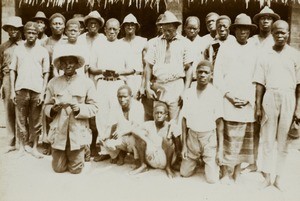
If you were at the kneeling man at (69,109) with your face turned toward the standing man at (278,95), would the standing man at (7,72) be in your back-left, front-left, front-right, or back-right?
back-left

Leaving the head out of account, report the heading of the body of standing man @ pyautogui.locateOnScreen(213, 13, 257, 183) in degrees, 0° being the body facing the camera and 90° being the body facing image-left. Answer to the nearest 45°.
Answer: approximately 0°

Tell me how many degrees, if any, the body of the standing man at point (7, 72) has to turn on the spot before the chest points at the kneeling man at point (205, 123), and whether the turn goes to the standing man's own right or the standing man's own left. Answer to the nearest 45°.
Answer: approximately 45° to the standing man's own left

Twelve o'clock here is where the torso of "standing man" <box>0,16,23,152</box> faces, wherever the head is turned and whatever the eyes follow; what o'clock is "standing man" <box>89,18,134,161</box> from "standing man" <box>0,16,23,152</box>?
"standing man" <box>89,18,134,161</box> is roughly at 10 o'clock from "standing man" <box>0,16,23,152</box>.

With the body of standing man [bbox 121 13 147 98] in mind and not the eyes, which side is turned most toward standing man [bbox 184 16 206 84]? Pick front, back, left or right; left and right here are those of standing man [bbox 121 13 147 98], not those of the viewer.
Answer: left

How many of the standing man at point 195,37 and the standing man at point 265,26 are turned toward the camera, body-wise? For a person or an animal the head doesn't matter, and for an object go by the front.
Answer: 2

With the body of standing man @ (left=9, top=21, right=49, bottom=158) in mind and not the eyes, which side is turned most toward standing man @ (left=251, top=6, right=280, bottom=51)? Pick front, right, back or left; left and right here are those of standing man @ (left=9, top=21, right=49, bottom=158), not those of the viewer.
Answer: left

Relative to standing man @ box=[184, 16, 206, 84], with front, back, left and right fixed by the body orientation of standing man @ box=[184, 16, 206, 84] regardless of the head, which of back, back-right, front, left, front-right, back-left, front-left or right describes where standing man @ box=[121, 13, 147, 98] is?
right

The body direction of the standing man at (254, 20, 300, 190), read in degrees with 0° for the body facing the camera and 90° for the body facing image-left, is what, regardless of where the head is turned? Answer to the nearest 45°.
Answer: approximately 0°
